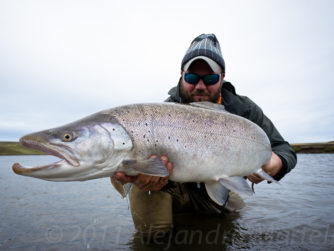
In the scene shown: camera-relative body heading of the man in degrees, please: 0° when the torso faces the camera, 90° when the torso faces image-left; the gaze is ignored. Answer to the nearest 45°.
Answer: approximately 0°
